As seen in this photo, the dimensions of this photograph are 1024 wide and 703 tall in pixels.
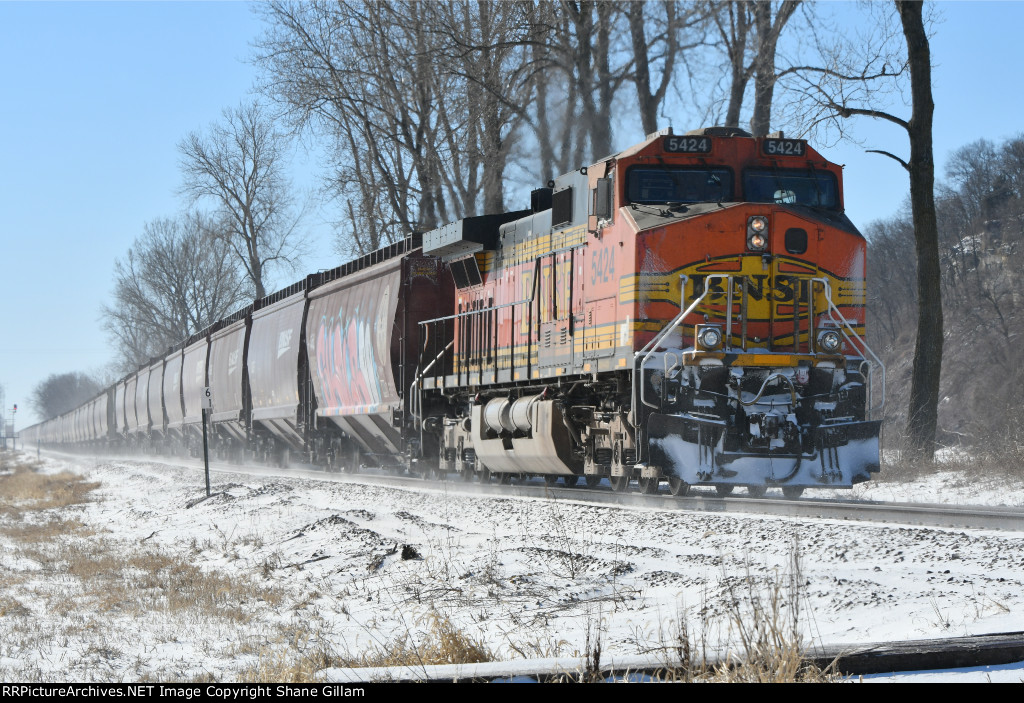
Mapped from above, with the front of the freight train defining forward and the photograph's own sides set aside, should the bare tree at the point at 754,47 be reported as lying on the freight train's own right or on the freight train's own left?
on the freight train's own left

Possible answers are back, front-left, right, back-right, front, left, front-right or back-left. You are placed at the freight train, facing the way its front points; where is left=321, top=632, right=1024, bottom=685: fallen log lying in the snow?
front-right

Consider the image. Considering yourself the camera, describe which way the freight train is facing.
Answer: facing the viewer and to the right of the viewer

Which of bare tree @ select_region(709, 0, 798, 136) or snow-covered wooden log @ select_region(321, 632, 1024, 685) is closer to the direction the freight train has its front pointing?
the snow-covered wooden log
